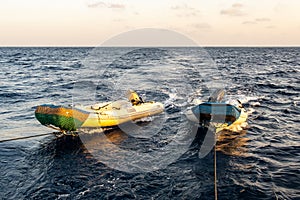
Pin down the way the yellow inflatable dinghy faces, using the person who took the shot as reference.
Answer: facing the viewer and to the left of the viewer
